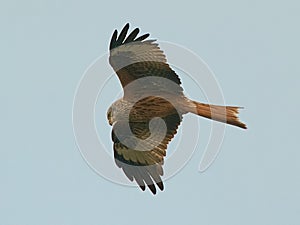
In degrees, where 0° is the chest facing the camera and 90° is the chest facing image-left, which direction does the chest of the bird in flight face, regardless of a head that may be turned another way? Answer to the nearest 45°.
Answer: approximately 90°
